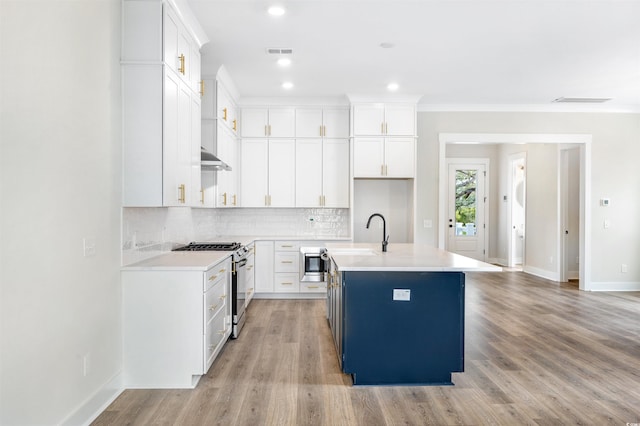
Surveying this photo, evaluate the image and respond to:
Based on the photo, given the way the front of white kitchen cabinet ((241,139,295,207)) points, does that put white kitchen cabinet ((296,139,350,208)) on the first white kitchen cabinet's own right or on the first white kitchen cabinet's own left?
on the first white kitchen cabinet's own left

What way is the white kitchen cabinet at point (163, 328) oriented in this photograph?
to the viewer's right

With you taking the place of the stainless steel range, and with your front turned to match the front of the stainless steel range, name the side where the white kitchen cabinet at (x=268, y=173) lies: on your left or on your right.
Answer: on your left

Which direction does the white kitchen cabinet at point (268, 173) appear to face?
toward the camera

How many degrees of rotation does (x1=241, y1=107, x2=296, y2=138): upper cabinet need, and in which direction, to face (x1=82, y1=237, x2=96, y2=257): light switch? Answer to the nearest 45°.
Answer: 0° — it already faces it

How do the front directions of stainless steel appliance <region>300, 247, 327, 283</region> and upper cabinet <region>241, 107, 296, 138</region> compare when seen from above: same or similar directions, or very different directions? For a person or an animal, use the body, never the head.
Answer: same or similar directions

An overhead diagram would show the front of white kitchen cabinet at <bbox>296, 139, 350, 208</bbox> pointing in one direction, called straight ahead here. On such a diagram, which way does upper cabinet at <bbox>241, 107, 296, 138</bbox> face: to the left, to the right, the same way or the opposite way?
the same way

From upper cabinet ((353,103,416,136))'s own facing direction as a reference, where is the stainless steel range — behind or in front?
in front

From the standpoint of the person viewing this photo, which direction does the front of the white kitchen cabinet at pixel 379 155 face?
facing the viewer

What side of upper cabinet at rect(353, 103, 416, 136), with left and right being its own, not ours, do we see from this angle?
front

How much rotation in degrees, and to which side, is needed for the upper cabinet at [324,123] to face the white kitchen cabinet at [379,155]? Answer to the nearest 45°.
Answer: approximately 90° to its left

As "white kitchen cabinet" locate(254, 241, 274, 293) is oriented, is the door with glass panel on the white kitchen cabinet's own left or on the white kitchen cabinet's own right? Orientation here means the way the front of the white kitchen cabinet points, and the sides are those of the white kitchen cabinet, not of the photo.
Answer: on the white kitchen cabinet's own left

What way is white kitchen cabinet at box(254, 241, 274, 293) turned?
toward the camera
